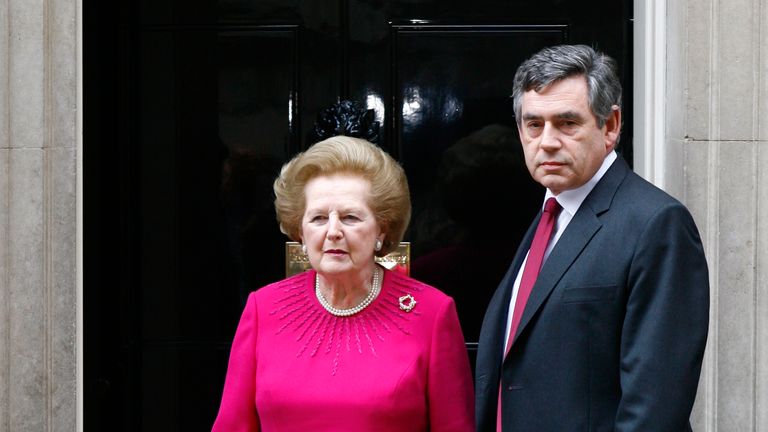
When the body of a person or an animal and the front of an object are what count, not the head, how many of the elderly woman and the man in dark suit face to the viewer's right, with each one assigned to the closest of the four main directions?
0

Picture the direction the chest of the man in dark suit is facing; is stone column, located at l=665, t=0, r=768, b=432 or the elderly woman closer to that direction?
the elderly woman

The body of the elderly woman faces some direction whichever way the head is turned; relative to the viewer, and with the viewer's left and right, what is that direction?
facing the viewer

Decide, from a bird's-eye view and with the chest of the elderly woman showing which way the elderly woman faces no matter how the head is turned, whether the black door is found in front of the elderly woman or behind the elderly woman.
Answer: behind

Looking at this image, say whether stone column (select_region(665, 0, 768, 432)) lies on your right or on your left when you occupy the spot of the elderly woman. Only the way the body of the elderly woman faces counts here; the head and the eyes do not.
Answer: on your left

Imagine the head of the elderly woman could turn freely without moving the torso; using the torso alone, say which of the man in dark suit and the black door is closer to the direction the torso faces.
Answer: the man in dark suit

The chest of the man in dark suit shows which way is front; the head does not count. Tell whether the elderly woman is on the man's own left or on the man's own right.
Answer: on the man's own right
